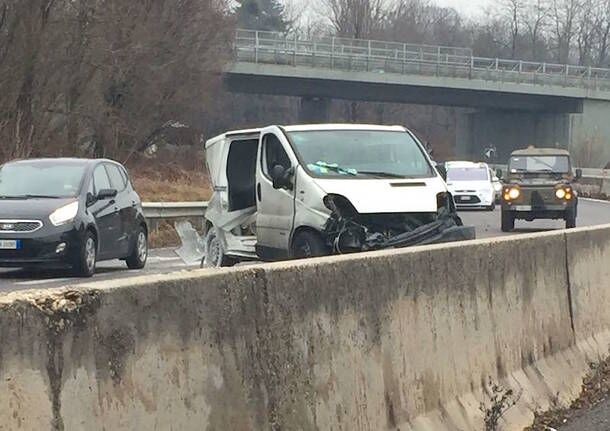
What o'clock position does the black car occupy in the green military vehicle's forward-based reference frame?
The black car is roughly at 1 o'clock from the green military vehicle.

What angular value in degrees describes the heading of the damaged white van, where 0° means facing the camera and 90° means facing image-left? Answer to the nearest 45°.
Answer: approximately 315°

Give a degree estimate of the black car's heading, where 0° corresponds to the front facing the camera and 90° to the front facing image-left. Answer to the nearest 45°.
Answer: approximately 45°

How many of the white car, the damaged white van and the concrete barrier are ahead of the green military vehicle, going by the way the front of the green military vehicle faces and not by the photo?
2

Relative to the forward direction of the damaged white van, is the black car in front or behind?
behind

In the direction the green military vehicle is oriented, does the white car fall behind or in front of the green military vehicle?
behind

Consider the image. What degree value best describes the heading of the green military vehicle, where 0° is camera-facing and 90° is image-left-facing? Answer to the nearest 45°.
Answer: approximately 0°

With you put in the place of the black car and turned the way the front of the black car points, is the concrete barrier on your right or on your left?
on your left
